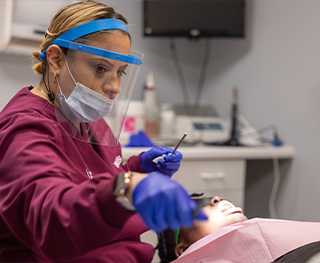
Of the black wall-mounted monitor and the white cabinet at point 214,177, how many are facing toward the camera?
2

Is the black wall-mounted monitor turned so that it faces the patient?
yes

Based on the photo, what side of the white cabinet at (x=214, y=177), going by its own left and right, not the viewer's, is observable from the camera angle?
front

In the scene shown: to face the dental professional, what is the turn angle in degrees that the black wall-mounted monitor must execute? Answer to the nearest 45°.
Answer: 0° — it already faces them

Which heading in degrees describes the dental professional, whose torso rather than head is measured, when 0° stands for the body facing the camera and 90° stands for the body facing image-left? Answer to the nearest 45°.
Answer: approximately 315°

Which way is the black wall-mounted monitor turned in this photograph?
toward the camera

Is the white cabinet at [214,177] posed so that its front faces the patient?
yes

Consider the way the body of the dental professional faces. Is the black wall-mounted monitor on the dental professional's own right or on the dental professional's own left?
on the dental professional's own left
